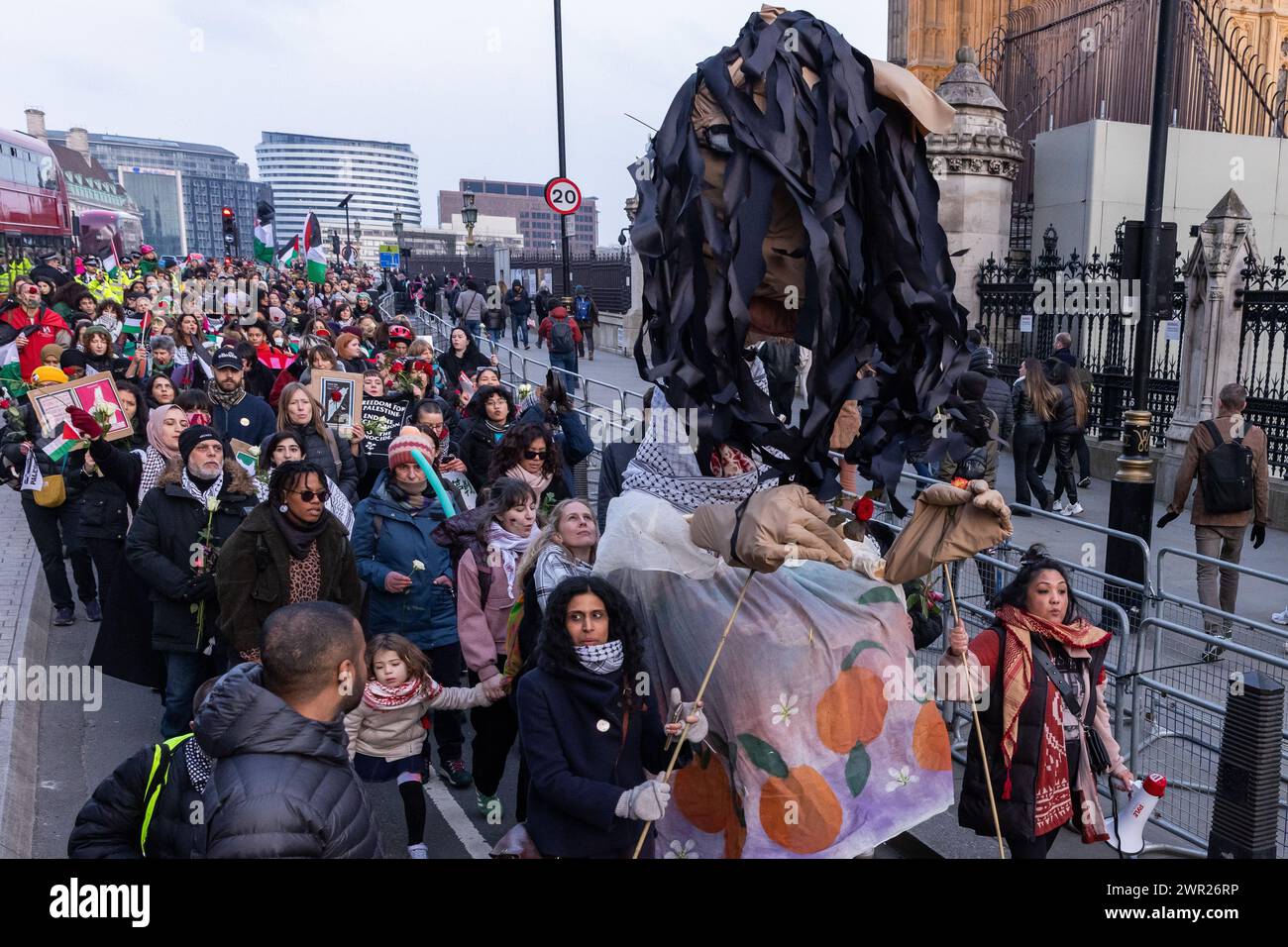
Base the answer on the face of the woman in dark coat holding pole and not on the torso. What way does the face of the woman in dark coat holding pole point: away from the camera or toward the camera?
toward the camera

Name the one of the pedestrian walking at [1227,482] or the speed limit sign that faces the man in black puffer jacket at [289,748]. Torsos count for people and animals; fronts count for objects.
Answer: the speed limit sign

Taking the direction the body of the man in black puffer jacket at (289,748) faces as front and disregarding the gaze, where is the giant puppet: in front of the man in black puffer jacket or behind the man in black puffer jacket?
in front

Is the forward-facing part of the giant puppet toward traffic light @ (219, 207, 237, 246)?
no

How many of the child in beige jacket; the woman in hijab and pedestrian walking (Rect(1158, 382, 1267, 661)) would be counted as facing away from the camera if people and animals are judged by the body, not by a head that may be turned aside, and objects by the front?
1

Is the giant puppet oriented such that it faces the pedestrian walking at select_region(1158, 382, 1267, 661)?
no

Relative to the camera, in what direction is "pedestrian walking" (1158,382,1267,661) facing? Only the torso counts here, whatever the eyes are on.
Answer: away from the camera

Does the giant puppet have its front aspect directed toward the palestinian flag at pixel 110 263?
no

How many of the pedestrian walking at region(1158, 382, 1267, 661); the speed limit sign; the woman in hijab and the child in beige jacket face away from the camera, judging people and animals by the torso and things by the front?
1

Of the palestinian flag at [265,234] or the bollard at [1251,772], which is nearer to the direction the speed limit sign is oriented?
the bollard

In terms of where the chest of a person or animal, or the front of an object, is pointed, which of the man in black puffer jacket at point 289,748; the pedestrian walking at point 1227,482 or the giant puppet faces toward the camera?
the giant puppet

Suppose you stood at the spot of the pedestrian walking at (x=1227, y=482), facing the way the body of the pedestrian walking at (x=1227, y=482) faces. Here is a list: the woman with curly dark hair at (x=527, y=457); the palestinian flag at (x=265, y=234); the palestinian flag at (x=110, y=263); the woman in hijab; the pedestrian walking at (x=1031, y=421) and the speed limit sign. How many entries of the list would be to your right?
0

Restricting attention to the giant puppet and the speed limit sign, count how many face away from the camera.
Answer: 0

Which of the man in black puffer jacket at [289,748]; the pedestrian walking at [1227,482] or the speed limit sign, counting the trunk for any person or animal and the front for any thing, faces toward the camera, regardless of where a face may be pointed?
the speed limit sign

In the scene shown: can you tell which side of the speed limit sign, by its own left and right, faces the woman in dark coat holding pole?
front

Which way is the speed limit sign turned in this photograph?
toward the camera

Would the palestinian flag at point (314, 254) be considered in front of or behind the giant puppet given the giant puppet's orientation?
behind

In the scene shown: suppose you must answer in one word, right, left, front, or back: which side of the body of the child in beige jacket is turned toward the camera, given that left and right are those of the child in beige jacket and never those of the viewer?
front

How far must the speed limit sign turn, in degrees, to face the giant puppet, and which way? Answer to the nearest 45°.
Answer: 0° — it already faces it

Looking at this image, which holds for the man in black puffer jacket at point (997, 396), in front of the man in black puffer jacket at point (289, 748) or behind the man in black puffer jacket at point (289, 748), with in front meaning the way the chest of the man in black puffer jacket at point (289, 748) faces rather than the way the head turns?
in front

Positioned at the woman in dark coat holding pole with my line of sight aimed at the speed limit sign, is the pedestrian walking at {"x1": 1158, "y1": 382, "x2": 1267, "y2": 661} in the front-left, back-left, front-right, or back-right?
front-right

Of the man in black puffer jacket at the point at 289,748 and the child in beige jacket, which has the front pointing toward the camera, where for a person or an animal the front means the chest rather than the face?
the child in beige jacket
